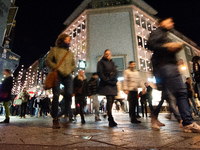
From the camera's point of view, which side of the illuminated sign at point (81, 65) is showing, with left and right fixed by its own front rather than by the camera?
front

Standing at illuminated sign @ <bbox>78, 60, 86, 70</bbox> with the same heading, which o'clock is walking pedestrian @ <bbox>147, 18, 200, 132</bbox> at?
The walking pedestrian is roughly at 12 o'clock from the illuminated sign.

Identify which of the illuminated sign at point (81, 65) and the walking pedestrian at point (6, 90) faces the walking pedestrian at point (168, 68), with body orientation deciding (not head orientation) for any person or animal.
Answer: the illuminated sign

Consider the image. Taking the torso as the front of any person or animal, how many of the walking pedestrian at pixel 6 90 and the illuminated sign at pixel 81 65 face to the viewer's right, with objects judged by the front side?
0

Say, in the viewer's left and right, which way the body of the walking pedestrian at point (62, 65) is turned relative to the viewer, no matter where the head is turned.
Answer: facing the viewer and to the right of the viewer

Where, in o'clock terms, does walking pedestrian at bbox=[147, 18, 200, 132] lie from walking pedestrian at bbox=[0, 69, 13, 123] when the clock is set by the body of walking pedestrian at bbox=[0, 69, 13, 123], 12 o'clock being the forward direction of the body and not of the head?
walking pedestrian at bbox=[147, 18, 200, 132] is roughly at 8 o'clock from walking pedestrian at bbox=[0, 69, 13, 123].

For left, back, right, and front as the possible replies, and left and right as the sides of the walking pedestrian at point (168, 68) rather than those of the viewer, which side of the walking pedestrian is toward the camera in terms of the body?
right

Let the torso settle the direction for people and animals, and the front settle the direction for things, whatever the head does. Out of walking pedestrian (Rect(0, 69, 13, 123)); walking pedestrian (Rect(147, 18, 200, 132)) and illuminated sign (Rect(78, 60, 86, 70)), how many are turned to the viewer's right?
1
